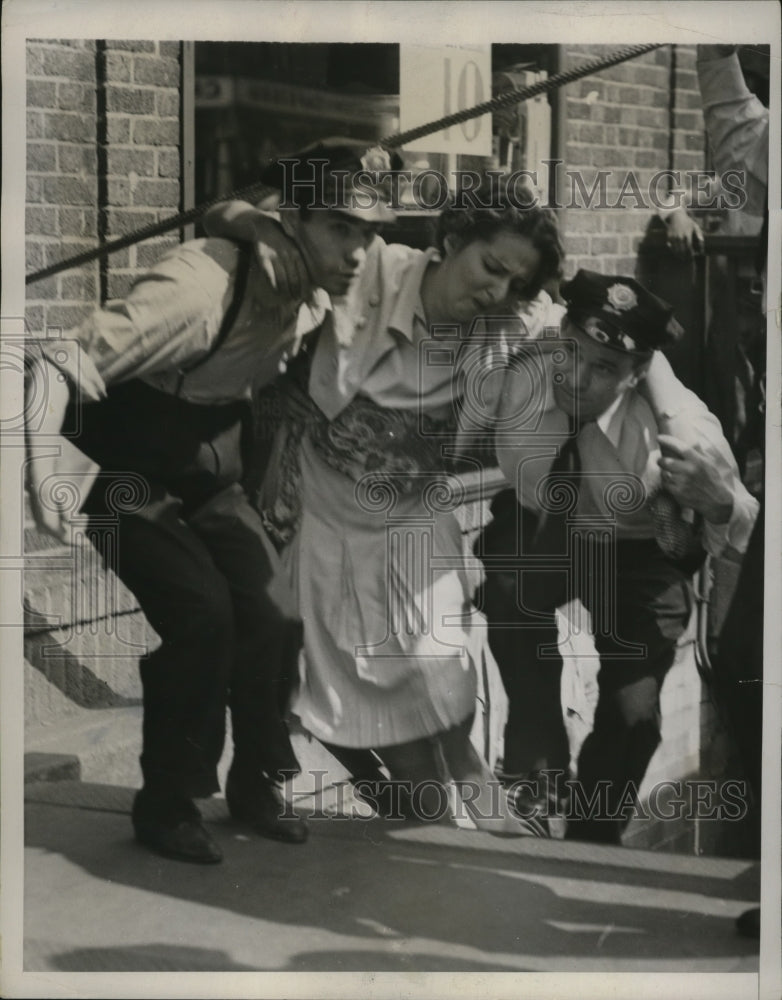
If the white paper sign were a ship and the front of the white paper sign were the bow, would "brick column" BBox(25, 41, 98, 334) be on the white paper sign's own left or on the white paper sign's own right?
on the white paper sign's own right

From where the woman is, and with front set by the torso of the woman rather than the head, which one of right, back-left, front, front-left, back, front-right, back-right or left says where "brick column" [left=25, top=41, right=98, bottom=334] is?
back-right

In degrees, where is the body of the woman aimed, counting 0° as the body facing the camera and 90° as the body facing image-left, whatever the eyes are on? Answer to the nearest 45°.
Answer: approximately 315°

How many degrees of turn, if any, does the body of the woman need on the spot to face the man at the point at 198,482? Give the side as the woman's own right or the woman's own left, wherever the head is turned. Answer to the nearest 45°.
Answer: approximately 135° to the woman's own right

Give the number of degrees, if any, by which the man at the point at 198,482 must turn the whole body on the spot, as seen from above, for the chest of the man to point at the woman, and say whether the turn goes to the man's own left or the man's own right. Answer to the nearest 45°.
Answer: approximately 45° to the man's own left

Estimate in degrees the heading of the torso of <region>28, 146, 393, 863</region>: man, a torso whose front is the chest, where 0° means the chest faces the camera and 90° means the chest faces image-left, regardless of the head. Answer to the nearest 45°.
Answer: approximately 315°
